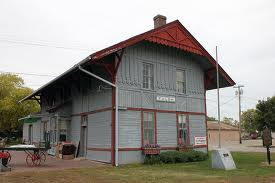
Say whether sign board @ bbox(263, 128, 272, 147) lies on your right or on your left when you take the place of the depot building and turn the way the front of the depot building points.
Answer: on your left

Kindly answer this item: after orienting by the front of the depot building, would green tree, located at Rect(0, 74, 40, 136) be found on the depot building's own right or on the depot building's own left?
on the depot building's own right

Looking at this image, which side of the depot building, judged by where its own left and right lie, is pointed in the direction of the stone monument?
left

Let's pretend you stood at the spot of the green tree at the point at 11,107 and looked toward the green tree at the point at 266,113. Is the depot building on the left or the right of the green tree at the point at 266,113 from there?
right

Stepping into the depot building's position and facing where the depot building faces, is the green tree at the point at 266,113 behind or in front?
behind
